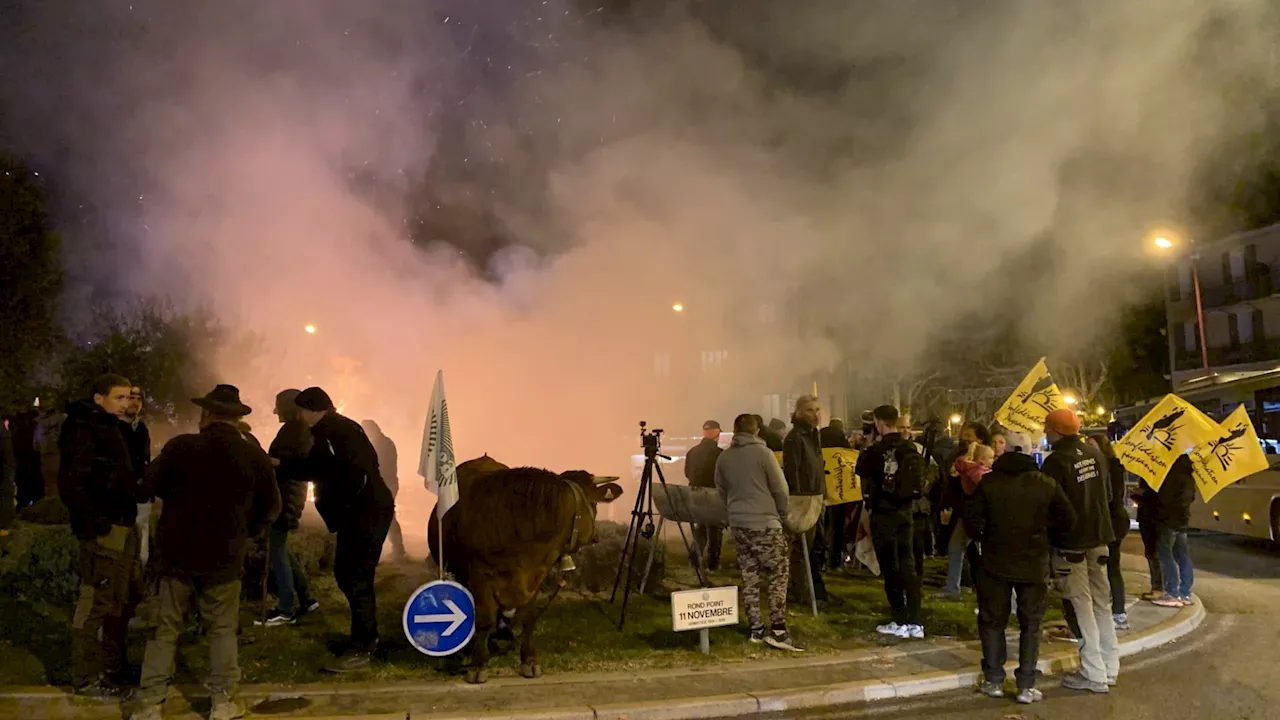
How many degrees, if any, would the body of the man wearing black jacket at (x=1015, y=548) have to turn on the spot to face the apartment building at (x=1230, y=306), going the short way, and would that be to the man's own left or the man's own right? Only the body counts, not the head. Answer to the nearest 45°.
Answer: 0° — they already face it

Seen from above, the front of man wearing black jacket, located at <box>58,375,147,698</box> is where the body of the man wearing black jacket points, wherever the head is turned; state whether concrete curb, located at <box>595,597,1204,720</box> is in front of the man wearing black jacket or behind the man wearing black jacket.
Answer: in front

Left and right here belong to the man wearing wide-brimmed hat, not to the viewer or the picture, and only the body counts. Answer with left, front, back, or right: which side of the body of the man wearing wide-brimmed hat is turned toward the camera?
back

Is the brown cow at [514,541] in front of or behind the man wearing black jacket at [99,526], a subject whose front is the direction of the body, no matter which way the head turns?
in front

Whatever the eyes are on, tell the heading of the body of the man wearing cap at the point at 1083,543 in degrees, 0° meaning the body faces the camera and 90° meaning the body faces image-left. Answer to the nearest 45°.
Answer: approximately 135°

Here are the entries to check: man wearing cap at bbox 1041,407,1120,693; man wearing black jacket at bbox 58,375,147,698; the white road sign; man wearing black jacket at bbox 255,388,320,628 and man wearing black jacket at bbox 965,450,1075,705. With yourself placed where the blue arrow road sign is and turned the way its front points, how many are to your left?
3

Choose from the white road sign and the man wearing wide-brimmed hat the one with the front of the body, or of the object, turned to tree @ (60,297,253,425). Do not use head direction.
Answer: the man wearing wide-brimmed hat

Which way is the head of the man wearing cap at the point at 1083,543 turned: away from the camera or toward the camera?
away from the camera

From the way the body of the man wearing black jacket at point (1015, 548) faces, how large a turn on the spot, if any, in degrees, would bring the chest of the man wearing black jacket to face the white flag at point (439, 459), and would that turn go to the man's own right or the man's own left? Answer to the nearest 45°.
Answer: approximately 90° to the man's own left

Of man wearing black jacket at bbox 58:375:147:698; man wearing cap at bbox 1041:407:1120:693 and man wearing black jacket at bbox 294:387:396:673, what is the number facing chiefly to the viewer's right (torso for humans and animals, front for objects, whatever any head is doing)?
1

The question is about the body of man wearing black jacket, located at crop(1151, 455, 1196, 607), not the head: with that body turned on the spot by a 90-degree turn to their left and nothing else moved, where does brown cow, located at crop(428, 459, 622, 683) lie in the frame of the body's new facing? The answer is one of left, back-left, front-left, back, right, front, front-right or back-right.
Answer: front-right

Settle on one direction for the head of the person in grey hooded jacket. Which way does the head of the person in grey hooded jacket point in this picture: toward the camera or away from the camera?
away from the camera

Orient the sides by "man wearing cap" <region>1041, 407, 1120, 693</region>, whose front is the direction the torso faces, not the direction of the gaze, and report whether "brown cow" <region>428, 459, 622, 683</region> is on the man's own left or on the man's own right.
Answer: on the man's own left

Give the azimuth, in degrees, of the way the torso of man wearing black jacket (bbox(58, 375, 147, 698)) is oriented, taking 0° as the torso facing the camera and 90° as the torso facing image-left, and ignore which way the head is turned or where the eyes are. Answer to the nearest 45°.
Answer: approximately 270°

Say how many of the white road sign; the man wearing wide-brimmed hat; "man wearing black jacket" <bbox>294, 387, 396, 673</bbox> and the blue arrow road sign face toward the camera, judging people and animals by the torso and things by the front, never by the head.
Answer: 2

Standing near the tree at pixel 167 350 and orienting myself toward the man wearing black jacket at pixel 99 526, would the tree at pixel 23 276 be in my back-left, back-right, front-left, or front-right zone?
front-right
